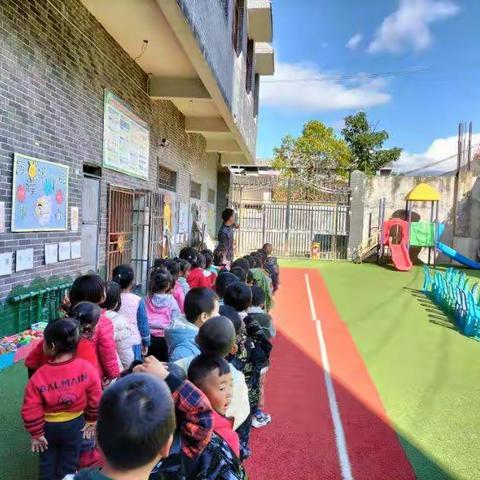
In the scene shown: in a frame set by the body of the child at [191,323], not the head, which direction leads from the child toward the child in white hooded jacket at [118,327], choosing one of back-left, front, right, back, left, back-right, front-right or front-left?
left

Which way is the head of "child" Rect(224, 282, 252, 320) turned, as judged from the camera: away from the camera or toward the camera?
away from the camera

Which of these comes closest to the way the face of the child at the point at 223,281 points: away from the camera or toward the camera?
away from the camera

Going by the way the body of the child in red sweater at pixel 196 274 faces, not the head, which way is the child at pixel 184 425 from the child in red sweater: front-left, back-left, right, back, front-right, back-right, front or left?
back

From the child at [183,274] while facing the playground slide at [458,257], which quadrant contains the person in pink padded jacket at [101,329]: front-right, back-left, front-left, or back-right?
back-right

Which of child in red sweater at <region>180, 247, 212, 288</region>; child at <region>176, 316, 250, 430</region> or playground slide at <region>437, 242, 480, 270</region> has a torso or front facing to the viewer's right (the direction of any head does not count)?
the playground slide

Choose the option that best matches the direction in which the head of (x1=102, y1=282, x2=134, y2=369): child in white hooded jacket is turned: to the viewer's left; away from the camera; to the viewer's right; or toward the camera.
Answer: away from the camera

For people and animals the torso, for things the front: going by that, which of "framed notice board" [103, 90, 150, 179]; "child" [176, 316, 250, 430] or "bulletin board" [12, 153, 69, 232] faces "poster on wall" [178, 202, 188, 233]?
the child

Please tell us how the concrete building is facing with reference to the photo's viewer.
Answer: facing the viewer and to the right of the viewer

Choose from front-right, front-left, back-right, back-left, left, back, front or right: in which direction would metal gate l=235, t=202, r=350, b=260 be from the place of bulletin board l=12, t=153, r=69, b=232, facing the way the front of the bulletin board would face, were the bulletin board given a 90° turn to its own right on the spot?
back
